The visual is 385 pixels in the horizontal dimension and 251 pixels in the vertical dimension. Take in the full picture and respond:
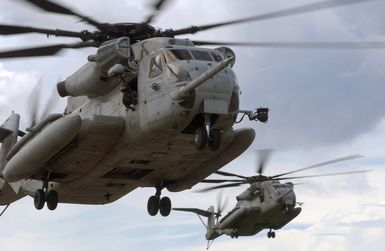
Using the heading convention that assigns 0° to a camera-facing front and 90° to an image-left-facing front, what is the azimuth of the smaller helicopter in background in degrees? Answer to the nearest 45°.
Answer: approximately 315°

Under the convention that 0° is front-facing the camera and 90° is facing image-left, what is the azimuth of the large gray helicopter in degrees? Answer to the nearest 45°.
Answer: approximately 315°

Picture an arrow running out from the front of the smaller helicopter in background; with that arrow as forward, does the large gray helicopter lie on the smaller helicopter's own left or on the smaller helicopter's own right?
on the smaller helicopter's own right

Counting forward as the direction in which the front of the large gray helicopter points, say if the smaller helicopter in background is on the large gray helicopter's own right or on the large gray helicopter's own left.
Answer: on the large gray helicopter's own left
